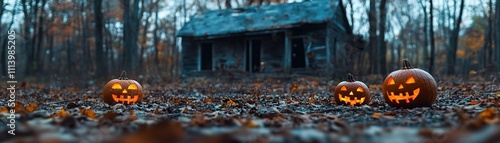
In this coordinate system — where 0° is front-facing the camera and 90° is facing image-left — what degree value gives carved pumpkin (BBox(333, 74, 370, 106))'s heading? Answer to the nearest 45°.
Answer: approximately 0°

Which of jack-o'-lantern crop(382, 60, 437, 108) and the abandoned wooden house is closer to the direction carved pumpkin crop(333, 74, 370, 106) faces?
the jack-o'-lantern

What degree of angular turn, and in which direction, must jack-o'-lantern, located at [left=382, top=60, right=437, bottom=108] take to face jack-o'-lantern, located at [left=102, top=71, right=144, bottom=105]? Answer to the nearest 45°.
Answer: approximately 45° to its right

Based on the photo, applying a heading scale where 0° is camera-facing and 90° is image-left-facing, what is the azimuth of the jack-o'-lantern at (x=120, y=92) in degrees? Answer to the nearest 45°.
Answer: approximately 0°

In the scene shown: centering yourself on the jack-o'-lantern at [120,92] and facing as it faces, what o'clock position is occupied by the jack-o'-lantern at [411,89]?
the jack-o'-lantern at [411,89] is roughly at 10 o'clock from the jack-o'-lantern at [120,92].

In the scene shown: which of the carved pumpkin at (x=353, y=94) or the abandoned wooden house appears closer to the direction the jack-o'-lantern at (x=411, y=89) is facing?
the carved pumpkin

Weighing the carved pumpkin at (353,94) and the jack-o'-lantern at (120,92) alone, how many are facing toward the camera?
2

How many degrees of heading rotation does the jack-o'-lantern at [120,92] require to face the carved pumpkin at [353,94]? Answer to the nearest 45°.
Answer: approximately 45° to its left

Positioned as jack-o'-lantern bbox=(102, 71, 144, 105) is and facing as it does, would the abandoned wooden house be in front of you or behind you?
behind

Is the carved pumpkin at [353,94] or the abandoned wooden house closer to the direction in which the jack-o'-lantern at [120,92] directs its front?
the carved pumpkin

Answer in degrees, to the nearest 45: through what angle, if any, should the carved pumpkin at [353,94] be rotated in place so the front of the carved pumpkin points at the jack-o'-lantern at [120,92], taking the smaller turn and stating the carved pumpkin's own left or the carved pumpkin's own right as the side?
approximately 90° to the carved pumpkin's own right

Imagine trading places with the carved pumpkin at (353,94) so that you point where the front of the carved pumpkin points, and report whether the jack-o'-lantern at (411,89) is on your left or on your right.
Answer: on your left

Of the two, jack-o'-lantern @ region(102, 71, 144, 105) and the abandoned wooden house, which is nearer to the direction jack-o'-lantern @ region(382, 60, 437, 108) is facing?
the jack-o'-lantern

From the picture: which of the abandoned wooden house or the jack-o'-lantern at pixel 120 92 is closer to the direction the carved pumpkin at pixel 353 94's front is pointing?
the jack-o'-lantern
